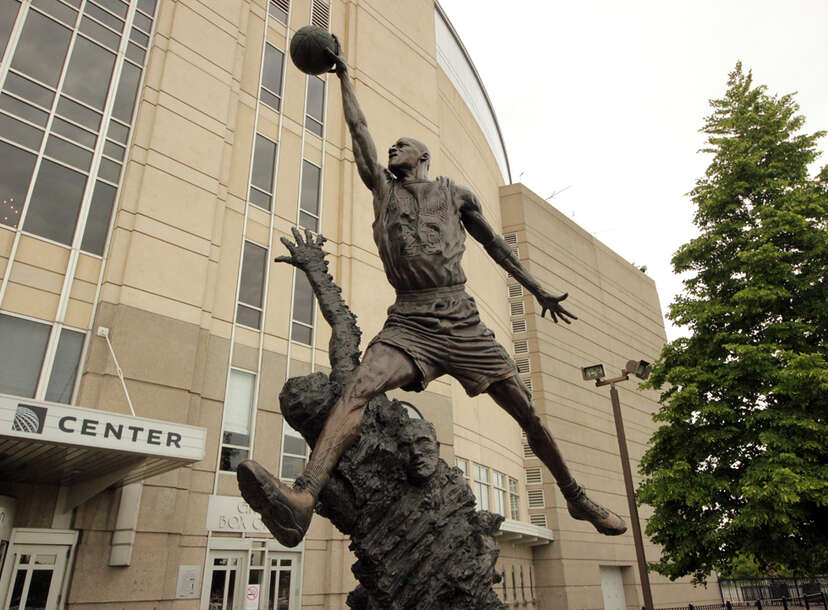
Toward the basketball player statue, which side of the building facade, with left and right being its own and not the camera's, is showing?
front

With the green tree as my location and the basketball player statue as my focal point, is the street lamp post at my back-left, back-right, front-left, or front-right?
front-right

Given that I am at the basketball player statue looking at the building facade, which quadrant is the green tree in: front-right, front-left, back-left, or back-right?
front-right

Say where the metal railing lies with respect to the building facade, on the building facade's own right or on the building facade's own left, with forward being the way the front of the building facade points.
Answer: on the building facade's own left

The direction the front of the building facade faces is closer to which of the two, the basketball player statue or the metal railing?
the basketball player statue

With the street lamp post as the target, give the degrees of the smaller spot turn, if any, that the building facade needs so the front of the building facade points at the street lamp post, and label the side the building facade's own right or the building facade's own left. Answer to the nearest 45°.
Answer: approximately 45° to the building facade's own left

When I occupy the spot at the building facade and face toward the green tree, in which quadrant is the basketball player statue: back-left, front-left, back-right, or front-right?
front-right

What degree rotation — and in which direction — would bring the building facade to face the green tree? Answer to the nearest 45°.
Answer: approximately 45° to its left

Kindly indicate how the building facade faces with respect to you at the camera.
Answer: facing the viewer and to the right of the viewer
